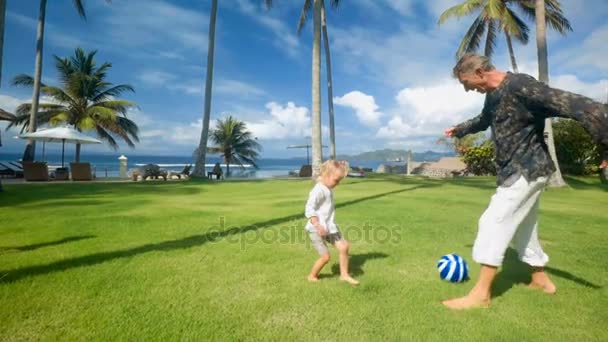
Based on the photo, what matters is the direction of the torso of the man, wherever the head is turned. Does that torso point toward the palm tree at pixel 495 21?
no

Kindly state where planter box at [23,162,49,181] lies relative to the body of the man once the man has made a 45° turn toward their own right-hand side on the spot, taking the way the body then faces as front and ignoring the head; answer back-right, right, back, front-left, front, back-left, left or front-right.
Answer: front-left

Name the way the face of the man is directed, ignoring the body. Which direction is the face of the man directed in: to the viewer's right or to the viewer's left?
to the viewer's left

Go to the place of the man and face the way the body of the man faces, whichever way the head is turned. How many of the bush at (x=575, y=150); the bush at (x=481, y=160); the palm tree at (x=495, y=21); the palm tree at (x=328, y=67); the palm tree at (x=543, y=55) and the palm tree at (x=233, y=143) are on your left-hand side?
0

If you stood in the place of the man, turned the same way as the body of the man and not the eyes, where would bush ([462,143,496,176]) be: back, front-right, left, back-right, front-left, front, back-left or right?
right

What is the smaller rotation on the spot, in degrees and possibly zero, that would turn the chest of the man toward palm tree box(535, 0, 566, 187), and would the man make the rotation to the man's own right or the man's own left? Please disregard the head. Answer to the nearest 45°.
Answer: approximately 90° to the man's own right

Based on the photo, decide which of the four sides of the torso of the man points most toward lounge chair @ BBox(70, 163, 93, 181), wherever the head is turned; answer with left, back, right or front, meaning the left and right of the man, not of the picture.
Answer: right

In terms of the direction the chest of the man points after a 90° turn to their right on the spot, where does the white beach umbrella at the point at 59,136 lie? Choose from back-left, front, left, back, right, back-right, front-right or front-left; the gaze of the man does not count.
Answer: left

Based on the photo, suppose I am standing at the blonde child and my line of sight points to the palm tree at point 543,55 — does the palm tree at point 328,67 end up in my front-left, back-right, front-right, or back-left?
front-left

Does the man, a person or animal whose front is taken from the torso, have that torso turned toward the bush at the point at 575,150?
no

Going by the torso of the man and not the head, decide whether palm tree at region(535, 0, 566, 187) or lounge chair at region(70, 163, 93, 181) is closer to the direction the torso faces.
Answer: the lounge chair

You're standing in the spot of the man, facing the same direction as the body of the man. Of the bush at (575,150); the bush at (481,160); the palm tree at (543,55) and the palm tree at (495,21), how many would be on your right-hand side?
4

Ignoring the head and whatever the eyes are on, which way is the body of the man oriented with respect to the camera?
to the viewer's left

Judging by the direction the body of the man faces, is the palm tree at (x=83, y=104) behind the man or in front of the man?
in front

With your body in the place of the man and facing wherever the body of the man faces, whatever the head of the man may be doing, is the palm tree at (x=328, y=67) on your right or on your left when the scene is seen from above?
on your right
